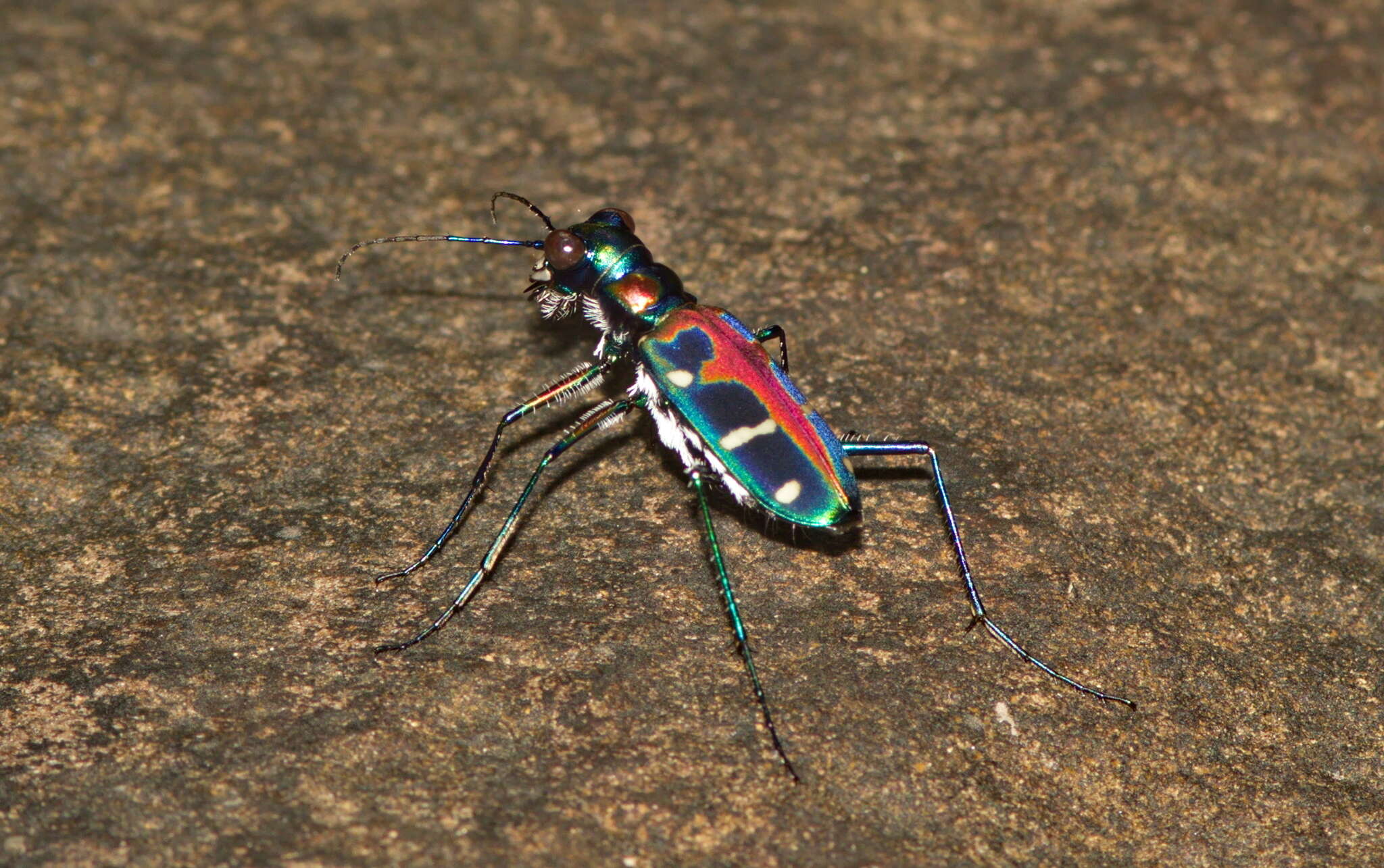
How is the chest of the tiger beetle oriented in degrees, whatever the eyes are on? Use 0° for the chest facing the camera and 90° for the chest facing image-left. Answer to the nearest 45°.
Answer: approximately 135°
